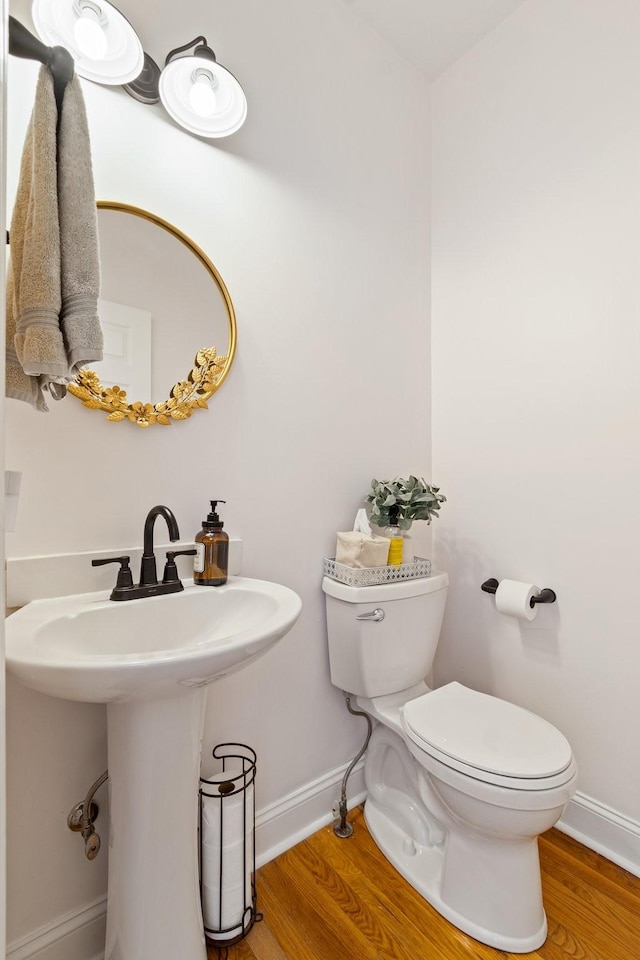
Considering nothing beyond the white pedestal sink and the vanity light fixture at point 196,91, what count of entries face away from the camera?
0

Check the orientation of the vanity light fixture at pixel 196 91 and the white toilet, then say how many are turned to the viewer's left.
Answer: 0

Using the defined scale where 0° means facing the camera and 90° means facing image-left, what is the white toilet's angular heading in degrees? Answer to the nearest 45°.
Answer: approximately 315°

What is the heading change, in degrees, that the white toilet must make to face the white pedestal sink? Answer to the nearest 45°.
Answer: approximately 90° to its right

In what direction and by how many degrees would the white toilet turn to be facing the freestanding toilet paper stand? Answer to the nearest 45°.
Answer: approximately 90° to its right

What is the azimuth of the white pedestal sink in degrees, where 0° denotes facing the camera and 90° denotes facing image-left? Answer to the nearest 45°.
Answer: approximately 315°

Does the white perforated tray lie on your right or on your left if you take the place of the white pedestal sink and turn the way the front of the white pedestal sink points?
on your left

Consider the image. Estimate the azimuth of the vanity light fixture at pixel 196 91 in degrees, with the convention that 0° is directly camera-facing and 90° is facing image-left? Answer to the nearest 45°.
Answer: approximately 315°
